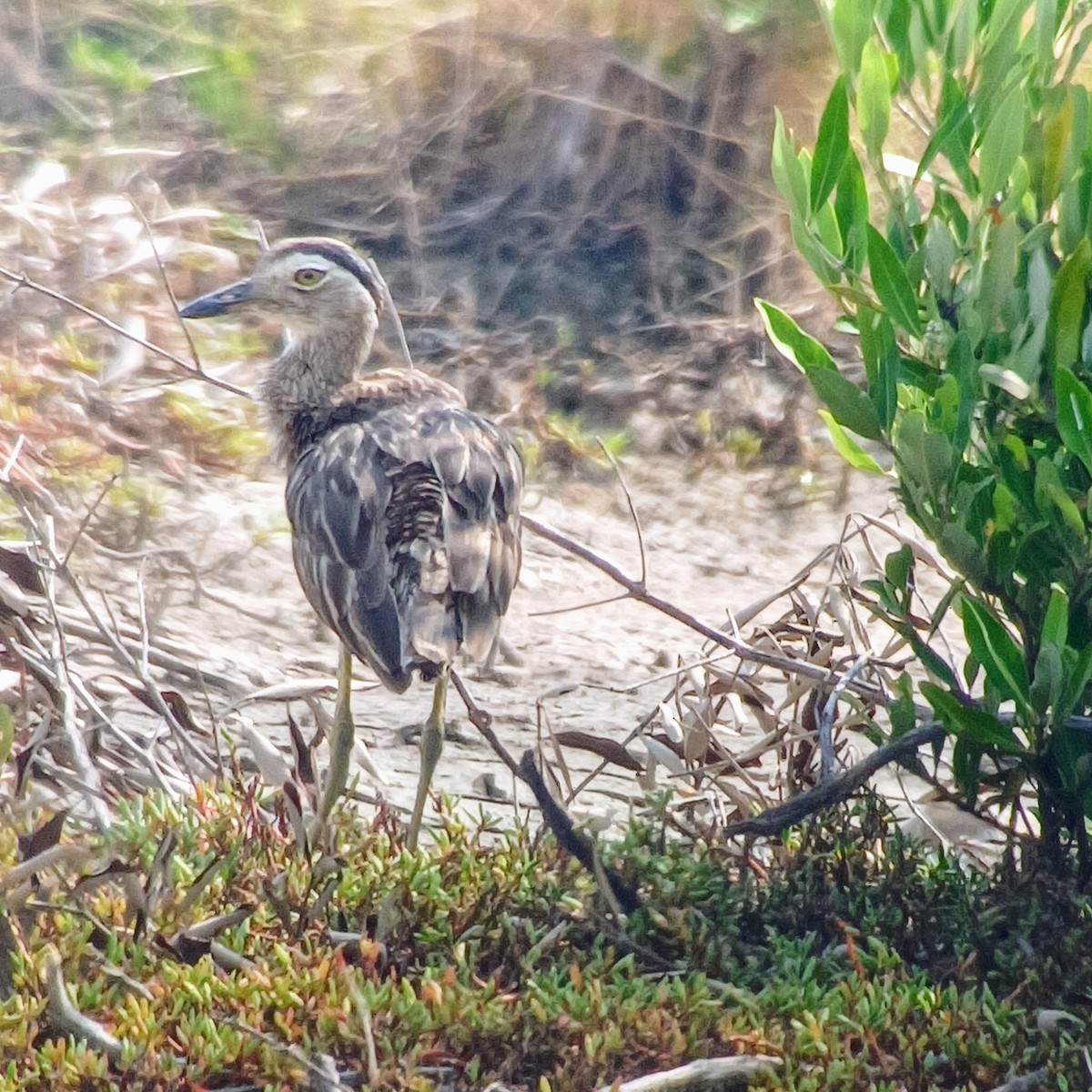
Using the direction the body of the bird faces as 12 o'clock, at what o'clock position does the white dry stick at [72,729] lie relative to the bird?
The white dry stick is roughly at 10 o'clock from the bird.

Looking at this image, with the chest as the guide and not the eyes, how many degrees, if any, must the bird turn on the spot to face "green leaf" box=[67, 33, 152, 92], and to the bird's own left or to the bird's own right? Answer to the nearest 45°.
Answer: approximately 45° to the bird's own right

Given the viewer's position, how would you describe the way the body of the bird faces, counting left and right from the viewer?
facing away from the viewer and to the left of the viewer

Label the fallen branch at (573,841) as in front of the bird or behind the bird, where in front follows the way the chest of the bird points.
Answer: behind

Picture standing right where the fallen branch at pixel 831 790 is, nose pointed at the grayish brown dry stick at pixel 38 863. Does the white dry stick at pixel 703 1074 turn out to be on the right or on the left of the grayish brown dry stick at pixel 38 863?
left

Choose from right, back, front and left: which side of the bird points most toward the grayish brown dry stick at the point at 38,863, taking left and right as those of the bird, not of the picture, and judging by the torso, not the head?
left

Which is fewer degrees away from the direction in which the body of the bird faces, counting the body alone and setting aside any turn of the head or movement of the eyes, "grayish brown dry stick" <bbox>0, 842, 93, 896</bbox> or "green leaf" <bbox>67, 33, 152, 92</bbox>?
the green leaf

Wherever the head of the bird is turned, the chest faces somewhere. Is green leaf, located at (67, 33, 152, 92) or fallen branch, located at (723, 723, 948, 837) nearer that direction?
the green leaf

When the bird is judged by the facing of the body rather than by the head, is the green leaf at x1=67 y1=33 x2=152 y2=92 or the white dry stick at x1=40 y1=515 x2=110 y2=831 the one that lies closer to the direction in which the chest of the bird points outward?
the green leaf
